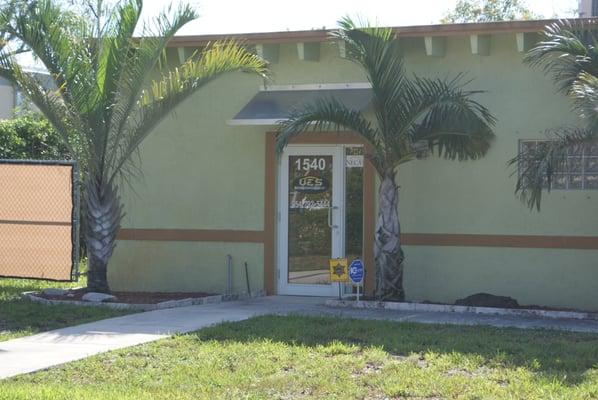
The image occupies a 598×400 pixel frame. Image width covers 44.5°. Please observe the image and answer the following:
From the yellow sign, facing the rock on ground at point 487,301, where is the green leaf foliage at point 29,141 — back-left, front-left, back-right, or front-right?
back-left

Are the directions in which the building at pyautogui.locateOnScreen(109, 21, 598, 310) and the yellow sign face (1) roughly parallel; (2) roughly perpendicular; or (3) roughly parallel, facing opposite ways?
roughly parallel

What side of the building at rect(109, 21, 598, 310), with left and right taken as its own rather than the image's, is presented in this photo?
front

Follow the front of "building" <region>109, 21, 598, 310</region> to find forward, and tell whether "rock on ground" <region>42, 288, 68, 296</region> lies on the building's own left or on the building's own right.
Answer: on the building's own right

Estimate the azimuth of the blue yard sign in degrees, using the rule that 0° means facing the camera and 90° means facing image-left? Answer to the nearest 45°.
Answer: approximately 0°

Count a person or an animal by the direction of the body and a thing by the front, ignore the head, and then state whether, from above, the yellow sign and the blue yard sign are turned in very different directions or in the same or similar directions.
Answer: same or similar directions

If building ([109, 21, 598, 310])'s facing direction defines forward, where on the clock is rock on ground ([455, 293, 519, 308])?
The rock on ground is roughly at 10 o'clock from the building.

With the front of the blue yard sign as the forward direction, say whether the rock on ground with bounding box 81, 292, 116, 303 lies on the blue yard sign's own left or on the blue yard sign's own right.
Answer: on the blue yard sign's own right

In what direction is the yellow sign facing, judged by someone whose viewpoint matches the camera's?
facing the viewer

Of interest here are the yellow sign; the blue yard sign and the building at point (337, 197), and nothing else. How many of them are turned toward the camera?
3

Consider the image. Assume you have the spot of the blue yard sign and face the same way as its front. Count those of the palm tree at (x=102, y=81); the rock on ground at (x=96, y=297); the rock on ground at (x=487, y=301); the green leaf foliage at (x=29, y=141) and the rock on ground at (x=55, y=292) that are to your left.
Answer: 1

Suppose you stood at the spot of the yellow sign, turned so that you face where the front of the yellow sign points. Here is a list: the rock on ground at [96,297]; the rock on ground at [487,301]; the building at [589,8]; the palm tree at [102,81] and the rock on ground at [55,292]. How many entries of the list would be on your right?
3

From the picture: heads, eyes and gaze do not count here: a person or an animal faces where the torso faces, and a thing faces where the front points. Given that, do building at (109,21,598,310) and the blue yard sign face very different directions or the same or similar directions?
same or similar directions
